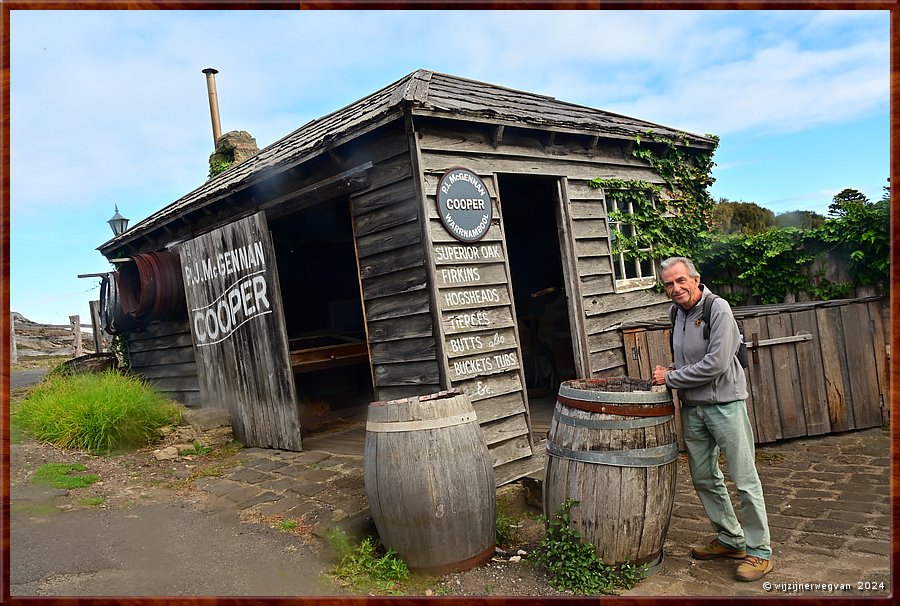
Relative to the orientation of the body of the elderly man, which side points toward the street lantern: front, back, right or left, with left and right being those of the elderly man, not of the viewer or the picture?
right

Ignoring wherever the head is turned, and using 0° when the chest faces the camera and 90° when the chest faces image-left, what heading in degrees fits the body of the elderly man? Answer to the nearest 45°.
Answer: approximately 45°

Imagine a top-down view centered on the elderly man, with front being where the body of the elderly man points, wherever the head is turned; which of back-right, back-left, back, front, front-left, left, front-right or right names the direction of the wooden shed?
right

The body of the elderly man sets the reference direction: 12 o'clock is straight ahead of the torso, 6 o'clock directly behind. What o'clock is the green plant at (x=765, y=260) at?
The green plant is roughly at 5 o'clock from the elderly man.

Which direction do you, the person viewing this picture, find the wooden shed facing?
facing the viewer and to the right of the viewer

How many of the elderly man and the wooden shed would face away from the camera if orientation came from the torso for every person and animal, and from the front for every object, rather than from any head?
0

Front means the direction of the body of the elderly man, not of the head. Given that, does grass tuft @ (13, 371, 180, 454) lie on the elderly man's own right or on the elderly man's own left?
on the elderly man's own right

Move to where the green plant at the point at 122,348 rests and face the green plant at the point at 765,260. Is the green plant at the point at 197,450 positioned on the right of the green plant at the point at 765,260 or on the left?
right

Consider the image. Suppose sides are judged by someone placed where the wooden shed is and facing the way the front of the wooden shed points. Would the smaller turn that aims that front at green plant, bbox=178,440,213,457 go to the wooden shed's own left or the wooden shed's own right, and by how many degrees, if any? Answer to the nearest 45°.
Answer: approximately 135° to the wooden shed's own right

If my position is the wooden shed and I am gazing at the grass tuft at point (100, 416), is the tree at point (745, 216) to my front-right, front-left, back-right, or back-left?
back-right
